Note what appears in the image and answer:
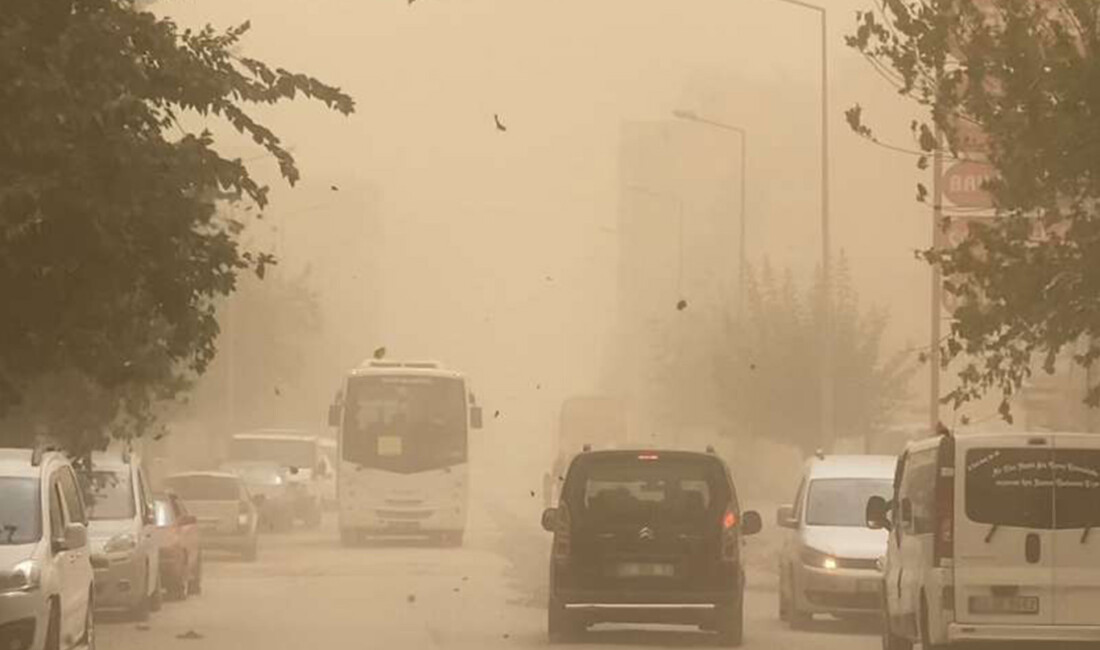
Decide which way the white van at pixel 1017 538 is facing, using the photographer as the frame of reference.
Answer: facing away from the viewer

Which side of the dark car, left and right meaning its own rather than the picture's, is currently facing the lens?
back

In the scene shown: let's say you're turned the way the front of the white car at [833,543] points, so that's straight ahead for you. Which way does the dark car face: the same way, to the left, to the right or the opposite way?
the opposite way

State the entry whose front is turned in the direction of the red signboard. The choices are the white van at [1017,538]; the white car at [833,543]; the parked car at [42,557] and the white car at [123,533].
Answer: the white van

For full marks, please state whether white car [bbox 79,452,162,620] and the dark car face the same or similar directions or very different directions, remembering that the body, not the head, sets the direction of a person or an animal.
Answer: very different directions

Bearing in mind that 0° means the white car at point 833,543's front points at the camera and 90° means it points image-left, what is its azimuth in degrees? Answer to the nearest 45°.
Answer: approximately 0°

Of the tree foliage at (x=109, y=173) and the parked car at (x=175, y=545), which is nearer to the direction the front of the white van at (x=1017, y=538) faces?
the parked car

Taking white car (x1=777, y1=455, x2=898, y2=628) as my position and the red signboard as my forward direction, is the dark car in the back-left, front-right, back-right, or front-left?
back-left

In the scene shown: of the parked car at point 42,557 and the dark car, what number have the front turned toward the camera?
1

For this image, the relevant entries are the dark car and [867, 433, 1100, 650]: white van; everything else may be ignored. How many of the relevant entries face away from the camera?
2
